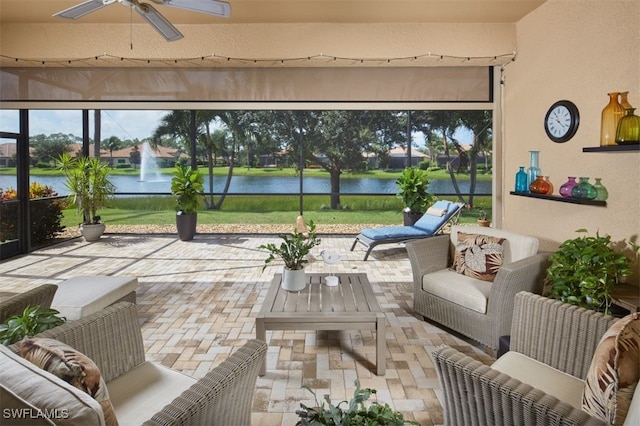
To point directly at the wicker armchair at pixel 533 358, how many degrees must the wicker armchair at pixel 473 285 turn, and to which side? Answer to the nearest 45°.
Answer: approximately 45° to its left

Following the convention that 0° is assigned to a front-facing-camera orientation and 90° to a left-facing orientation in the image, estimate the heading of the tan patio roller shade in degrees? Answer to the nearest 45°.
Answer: approximately 0°

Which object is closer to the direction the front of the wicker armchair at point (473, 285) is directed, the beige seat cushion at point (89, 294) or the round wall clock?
the beige seat cushion

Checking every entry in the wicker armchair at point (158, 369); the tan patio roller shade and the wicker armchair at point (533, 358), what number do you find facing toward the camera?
1

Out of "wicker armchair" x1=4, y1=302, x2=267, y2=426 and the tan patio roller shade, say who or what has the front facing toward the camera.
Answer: the tan patio roller shade

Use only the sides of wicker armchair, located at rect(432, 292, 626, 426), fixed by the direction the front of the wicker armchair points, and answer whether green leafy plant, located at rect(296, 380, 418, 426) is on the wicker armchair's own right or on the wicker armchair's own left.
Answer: on the wicker armchair's own left

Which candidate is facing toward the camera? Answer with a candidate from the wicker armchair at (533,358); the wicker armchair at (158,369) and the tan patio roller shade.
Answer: the tan patio roller shade

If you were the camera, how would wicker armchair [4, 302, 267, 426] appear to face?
facing away from the viewer and to the right of the viewer

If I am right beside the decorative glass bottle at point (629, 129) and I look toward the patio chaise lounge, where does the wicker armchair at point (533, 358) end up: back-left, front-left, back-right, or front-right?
back-left

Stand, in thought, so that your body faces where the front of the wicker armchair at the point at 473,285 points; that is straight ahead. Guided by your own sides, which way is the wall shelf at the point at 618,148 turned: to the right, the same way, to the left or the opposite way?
the same way

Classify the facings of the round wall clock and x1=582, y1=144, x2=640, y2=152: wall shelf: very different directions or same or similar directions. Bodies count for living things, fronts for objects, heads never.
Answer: same or similar directions

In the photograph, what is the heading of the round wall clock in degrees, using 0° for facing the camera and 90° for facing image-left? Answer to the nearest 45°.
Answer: approximately 45°

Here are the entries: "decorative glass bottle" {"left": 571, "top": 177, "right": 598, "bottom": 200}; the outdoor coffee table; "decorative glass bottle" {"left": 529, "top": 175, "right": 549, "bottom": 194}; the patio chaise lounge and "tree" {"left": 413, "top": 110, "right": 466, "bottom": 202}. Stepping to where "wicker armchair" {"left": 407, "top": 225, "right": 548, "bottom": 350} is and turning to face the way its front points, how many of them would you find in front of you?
1

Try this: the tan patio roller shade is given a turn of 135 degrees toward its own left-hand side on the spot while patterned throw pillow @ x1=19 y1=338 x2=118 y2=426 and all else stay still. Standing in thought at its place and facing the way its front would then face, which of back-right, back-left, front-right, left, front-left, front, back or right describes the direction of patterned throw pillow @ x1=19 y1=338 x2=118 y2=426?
back-right

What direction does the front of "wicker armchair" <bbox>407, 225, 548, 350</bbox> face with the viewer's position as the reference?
facing the viewer and to the left of the viewer
